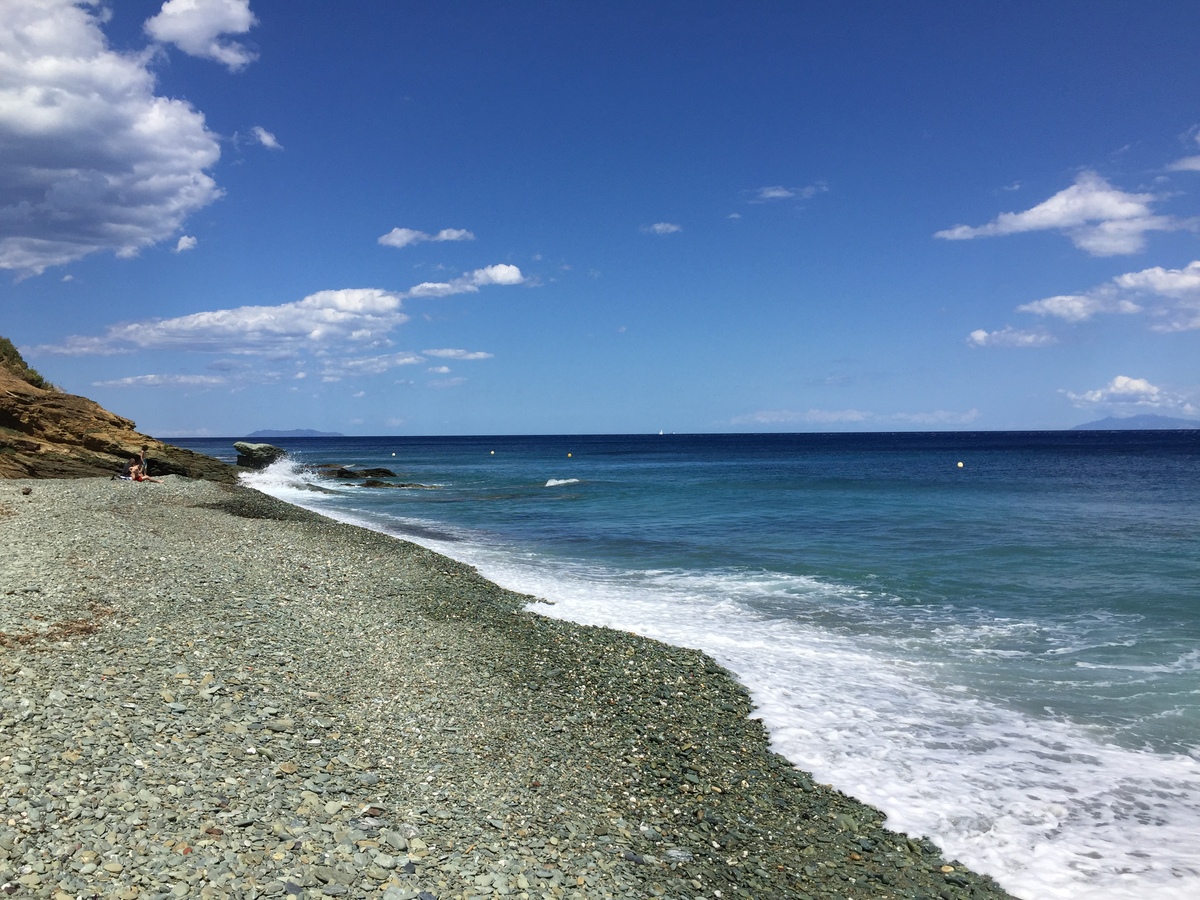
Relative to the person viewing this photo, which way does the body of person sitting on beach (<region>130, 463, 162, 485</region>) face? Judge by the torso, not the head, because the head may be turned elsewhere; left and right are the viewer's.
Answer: facing to the right of the viewer

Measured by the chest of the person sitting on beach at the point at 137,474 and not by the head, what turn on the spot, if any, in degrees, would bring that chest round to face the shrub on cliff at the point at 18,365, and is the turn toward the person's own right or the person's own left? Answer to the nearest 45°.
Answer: approximately 135° to the person's own left
